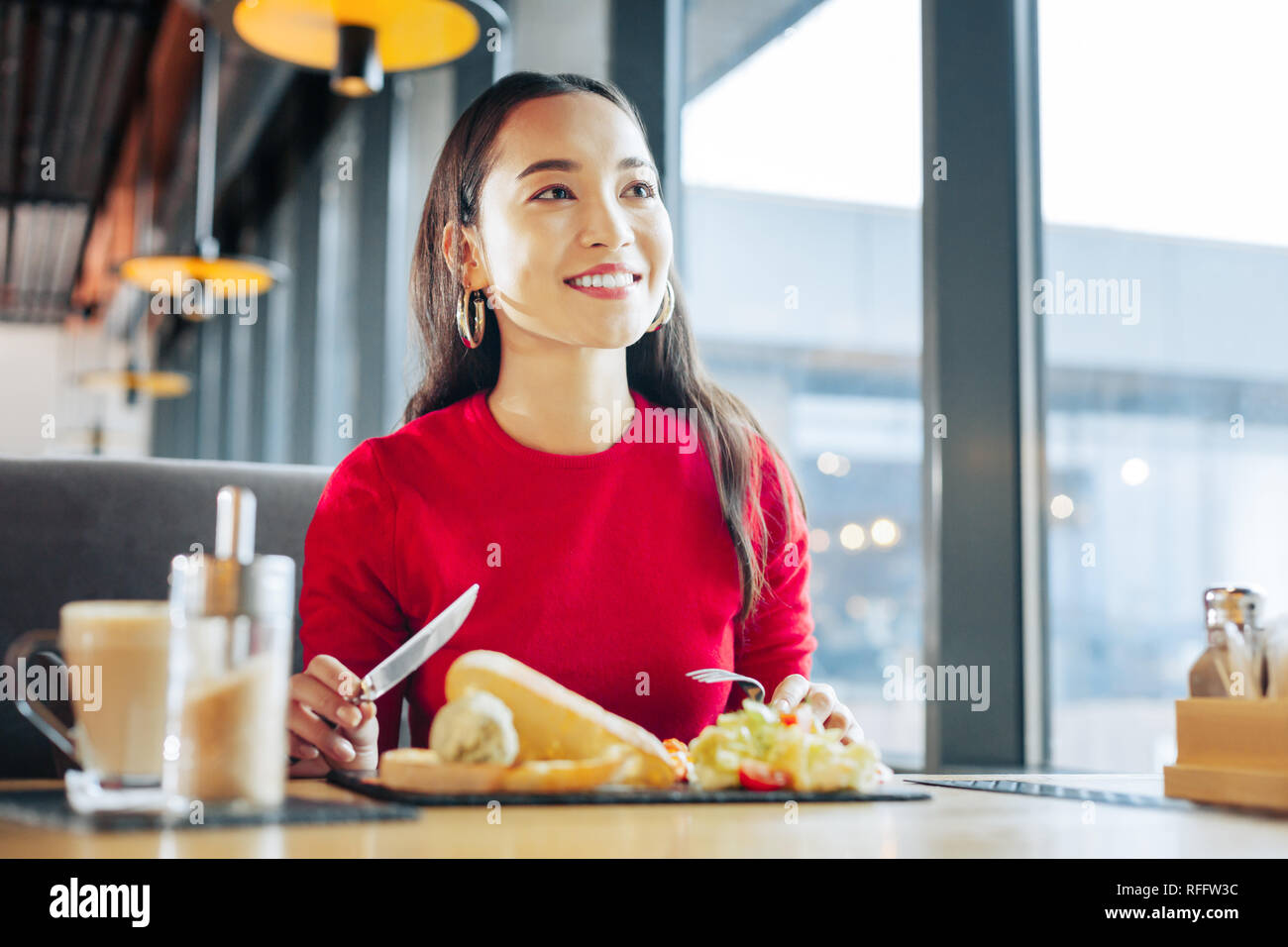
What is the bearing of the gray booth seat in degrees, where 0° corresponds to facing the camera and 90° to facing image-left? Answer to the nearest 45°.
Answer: approximately 0°

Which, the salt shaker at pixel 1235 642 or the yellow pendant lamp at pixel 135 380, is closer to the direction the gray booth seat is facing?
the salt shaker

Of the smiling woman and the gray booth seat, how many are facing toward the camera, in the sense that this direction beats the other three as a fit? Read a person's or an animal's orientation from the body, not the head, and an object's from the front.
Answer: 2

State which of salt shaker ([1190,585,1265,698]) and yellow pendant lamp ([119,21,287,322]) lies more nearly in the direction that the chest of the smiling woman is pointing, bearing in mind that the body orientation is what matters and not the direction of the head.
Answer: the salt shaker
